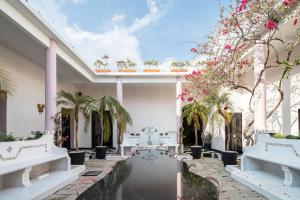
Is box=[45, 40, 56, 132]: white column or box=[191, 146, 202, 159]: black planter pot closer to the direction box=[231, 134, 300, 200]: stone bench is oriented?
the white column

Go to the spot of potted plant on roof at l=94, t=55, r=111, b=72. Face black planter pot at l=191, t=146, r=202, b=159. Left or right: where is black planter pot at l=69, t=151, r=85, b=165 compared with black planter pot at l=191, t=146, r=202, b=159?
right

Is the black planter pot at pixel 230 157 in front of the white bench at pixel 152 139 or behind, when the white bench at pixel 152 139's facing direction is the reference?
in front

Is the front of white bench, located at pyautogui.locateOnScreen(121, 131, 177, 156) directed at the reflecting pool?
yes

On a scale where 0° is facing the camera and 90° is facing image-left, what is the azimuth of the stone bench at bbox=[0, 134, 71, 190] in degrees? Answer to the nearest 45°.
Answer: approximately 315°

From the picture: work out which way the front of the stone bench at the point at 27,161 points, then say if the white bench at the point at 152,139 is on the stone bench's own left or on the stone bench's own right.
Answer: on the stone bench's own left

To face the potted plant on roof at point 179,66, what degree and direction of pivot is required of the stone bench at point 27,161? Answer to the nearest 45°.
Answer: approximately 90° to its left
